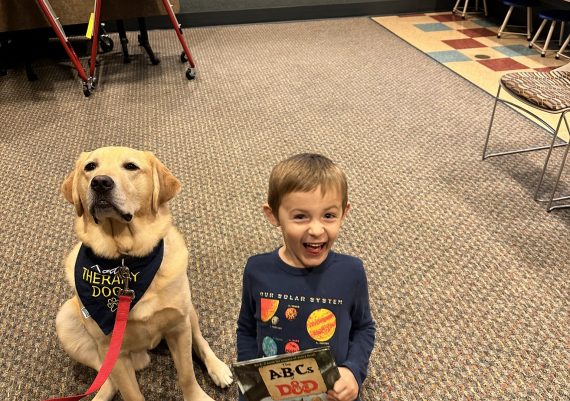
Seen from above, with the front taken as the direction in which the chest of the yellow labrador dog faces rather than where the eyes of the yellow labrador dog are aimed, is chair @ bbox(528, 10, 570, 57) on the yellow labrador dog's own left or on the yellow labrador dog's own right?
on the yellow labrador dog's own left

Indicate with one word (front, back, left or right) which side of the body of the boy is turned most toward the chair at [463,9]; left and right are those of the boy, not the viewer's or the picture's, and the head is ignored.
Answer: back

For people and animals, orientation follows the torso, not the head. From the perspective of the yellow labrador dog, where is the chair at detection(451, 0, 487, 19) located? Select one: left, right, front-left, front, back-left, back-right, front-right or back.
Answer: back-left

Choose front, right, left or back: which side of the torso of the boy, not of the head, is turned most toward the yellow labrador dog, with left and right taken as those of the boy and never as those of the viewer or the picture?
right

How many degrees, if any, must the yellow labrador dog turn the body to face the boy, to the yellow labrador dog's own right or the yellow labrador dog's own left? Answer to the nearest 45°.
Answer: approximately 45° to the yellow labrador dog's own left

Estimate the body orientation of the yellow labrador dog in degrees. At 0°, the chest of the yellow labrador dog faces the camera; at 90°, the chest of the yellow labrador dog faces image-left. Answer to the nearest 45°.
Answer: approximately 0°

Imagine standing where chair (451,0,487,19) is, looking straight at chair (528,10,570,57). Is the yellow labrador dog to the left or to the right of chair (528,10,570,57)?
right

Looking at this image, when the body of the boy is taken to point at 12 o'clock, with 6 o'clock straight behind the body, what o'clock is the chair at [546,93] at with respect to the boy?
The chair is roughly at 7 o'clock from the boy.
